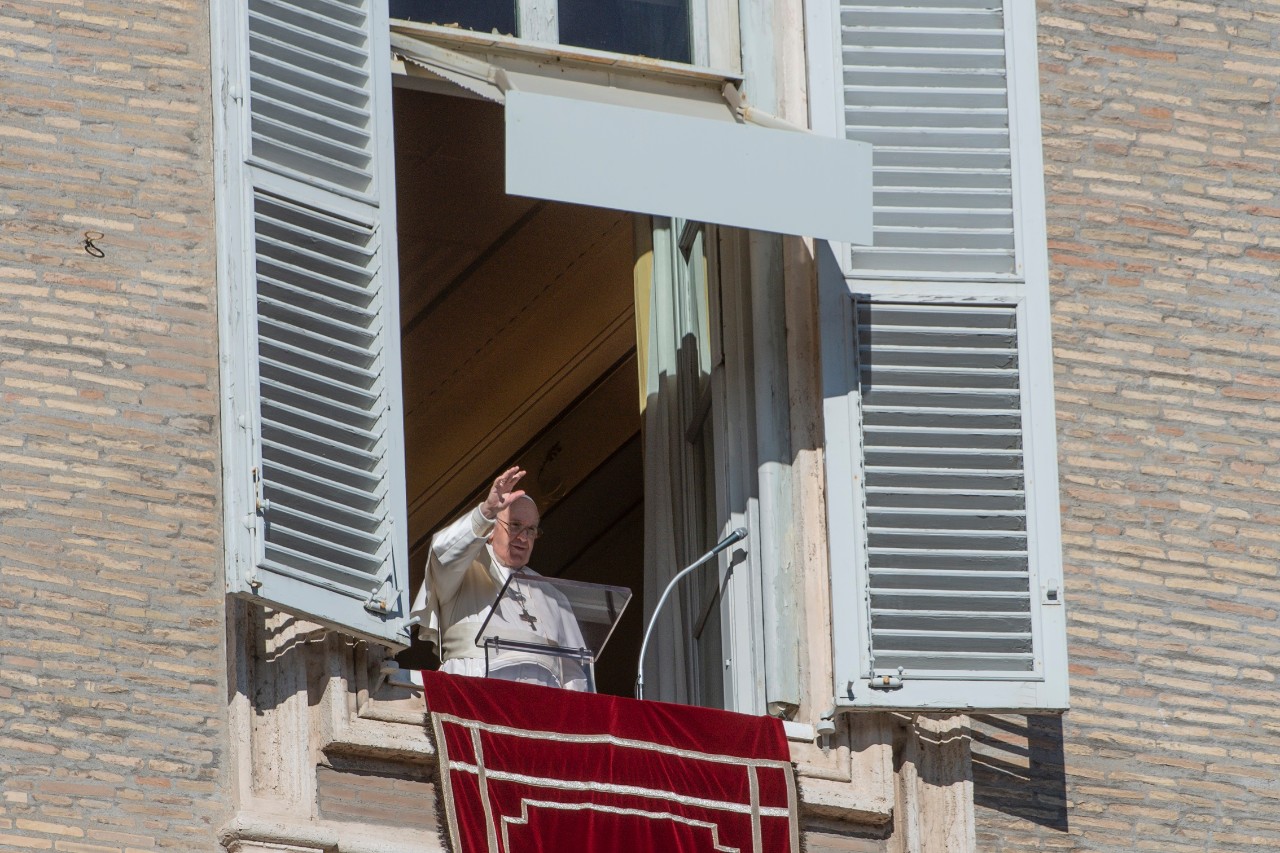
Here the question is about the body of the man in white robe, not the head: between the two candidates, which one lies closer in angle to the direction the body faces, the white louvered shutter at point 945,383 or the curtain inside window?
the white louvered shutter

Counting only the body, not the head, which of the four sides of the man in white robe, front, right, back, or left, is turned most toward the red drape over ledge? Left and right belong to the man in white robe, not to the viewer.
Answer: front

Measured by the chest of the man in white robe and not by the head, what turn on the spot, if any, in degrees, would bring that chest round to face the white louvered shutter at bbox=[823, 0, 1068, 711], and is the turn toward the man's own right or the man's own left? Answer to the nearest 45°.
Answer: approximately 45° to the man's own left

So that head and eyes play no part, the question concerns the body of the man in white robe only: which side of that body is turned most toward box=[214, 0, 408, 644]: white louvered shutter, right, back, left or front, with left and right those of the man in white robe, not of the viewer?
right

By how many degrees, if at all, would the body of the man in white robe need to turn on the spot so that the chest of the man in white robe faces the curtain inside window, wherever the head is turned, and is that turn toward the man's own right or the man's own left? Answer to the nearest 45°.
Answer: approximately 90° to the man's own left

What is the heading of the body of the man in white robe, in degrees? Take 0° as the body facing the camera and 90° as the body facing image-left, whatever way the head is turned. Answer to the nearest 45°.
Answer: approximately 315°
